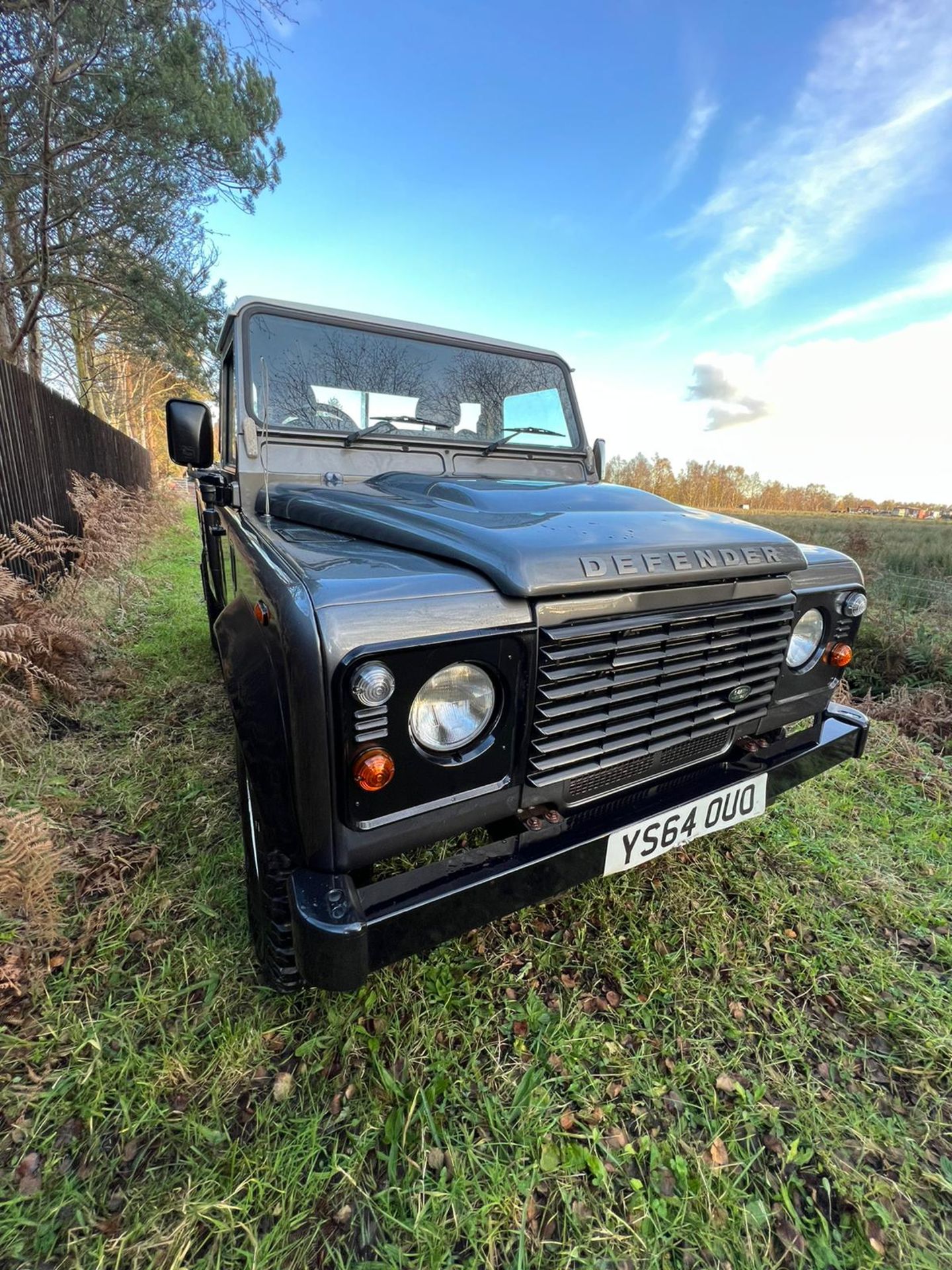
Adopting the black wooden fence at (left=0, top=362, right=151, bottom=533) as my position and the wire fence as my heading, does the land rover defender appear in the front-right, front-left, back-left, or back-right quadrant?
front-right

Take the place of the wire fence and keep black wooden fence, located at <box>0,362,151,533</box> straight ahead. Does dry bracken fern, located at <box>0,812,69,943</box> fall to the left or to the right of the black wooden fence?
left

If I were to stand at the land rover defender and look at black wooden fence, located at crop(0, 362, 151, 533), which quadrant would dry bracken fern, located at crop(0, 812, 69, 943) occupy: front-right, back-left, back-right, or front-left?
front-left

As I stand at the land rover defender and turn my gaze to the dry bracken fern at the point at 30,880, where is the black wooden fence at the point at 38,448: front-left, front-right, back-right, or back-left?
front-right

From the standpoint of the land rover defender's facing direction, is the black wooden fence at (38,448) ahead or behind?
behind

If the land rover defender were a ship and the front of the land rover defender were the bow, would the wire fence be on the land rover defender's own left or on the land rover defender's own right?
on the land rover defender's own left

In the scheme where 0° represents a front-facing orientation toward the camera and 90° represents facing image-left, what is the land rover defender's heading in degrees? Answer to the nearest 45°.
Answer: approximately 315°
